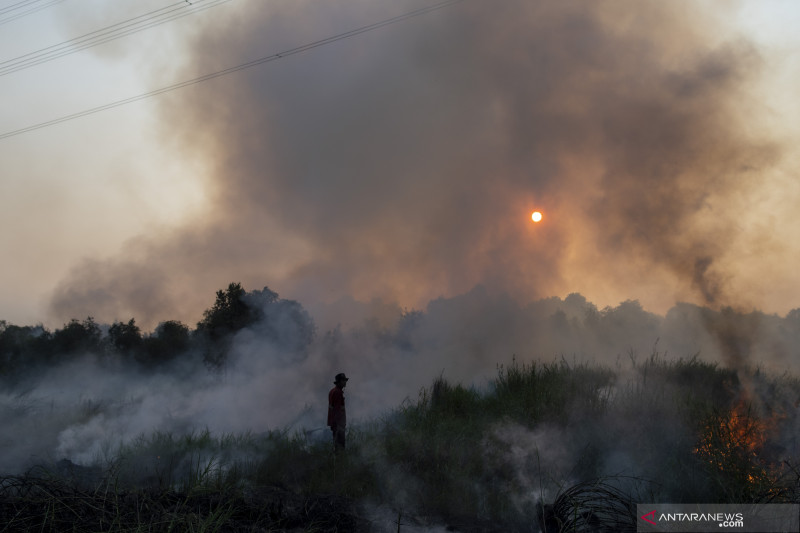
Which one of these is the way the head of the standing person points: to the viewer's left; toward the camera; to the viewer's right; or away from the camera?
to the viewer's right

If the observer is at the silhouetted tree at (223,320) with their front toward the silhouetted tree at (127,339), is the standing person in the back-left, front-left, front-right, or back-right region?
back-left
